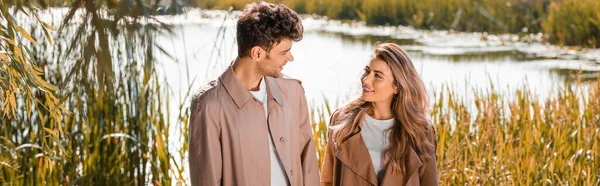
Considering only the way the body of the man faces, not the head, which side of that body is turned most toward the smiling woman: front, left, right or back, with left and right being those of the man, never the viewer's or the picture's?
left

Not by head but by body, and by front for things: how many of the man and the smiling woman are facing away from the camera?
0

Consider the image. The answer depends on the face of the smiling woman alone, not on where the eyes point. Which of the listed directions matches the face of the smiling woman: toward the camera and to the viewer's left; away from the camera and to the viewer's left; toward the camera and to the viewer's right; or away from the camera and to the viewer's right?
toward the camera and to the viewer's left

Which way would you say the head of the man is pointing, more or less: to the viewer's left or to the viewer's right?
to the viewer's right

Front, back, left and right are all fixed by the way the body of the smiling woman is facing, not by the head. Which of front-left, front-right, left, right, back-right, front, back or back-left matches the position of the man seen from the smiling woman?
front-right

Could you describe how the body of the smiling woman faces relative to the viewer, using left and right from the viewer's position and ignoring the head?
facing the viewer

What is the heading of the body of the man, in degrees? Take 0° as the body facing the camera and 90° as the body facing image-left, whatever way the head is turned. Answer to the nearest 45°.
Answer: approximately 315°
